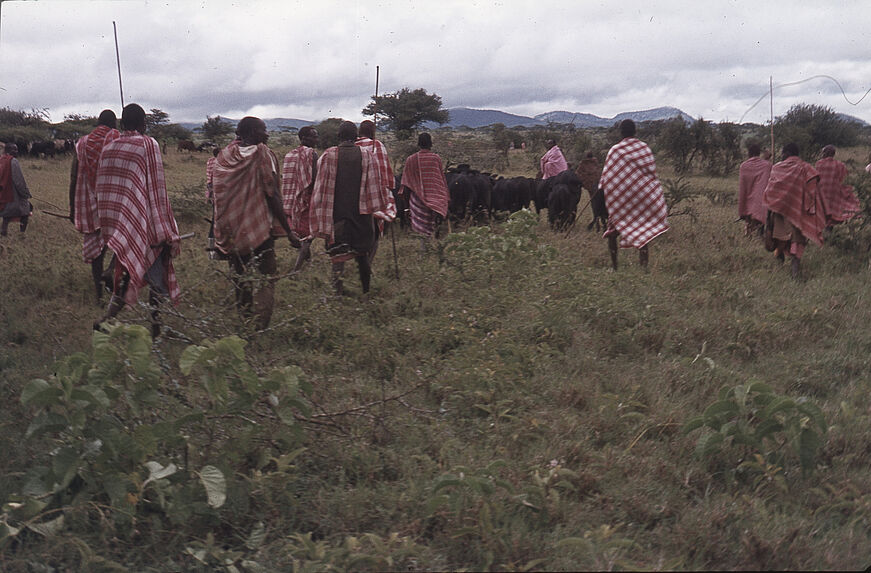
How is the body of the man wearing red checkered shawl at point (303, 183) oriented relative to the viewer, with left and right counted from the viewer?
facing away from the viewer and to the right of the viewer

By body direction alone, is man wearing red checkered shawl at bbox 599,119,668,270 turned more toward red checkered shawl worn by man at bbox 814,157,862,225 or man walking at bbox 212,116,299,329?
the red checkered shawl worn by man

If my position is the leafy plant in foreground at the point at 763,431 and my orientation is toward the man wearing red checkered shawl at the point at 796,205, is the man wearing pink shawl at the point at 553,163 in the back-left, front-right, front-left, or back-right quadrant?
front-left

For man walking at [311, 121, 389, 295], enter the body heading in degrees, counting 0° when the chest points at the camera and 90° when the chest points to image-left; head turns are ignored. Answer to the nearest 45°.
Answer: approximately 180°

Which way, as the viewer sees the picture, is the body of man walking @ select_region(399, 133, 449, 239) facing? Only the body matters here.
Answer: away from the camera

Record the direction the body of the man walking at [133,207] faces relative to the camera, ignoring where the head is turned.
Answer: away from the camera

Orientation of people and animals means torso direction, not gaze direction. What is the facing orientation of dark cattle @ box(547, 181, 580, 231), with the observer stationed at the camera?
facing away from the viewer

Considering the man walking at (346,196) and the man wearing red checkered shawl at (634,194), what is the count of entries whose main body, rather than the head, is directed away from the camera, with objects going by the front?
2

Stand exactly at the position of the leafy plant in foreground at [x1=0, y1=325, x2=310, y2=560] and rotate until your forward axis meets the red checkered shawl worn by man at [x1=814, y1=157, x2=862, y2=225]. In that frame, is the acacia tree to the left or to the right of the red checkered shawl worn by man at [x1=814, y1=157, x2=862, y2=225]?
left

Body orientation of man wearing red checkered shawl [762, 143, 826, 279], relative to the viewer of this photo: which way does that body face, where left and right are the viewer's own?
facing away from the viewer

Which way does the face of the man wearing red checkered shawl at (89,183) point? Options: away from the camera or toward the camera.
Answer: away from the camera

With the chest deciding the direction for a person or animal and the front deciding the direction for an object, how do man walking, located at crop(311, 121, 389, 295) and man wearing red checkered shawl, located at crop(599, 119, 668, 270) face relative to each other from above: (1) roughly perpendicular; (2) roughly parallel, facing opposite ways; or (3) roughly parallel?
roughly parallel

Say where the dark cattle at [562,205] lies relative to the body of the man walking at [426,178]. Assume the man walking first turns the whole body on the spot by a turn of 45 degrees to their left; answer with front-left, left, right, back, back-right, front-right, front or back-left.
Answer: right

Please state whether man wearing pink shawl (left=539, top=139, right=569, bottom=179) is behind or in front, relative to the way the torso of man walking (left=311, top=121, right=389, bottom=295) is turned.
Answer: in front

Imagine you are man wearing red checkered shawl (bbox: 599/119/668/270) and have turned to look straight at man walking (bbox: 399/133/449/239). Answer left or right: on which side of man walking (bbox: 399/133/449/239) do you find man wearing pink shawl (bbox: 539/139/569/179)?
right

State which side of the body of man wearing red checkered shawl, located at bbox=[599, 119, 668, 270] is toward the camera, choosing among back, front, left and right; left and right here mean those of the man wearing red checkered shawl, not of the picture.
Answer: back
